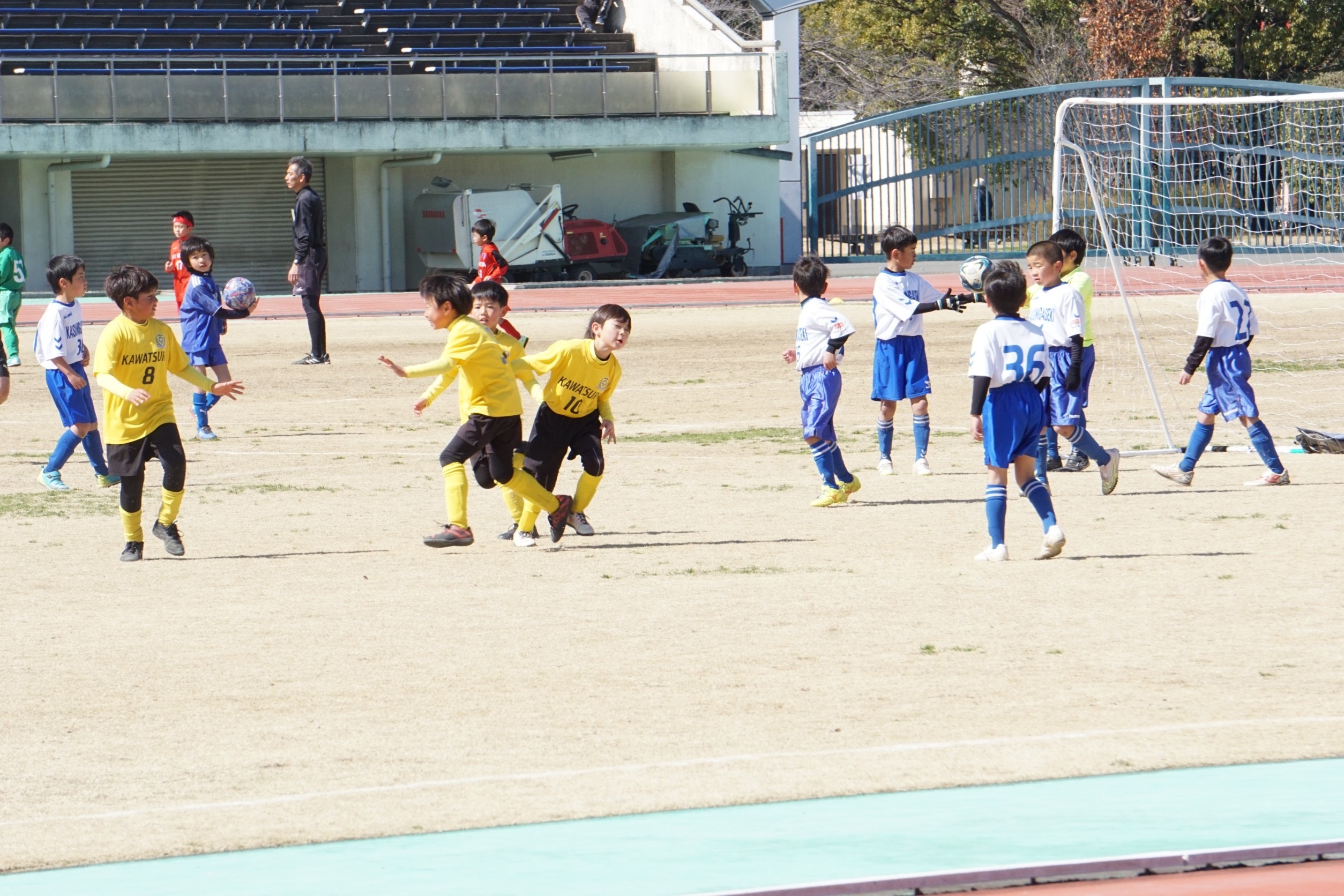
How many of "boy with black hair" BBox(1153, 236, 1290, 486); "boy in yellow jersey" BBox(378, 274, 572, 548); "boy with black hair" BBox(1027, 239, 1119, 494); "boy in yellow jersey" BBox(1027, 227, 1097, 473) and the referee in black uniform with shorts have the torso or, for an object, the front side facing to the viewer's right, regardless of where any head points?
0

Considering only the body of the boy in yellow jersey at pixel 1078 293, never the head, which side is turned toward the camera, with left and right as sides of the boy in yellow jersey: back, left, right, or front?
left

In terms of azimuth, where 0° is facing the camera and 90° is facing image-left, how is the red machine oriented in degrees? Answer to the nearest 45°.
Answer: approximately 270°

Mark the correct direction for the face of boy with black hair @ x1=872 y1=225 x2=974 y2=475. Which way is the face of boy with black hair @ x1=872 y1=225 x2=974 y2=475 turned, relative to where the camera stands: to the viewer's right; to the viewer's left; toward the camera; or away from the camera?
to the viewer's right

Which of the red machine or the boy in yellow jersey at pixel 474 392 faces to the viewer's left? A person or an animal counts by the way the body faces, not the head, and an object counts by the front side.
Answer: the boy in yellow jersey

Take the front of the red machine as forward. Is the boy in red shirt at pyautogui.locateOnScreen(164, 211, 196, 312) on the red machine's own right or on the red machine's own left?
on the red machine's own right

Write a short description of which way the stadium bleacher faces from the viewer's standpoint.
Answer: facing the viewer

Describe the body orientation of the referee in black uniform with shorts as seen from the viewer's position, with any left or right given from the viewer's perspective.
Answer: facing to the left of the viewer

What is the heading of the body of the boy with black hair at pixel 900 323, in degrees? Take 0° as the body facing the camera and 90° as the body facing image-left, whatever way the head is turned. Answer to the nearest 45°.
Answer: approximately 315°

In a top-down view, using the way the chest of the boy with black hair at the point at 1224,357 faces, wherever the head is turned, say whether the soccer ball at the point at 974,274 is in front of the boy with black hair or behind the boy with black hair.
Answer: in front

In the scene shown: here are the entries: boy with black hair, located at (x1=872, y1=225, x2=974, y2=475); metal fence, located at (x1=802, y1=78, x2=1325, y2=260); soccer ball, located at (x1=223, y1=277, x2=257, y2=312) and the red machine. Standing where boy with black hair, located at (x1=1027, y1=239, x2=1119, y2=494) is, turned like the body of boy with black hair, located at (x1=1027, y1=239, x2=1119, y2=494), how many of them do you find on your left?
0

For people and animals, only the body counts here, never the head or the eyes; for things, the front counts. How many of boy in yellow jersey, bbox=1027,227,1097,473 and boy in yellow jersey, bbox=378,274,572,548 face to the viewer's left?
2

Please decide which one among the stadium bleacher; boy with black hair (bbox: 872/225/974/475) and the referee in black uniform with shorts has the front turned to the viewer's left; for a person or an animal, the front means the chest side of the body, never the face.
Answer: the referee in black uniform with shorts

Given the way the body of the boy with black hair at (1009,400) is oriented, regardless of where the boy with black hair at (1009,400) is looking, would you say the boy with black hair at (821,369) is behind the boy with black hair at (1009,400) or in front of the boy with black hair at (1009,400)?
in front

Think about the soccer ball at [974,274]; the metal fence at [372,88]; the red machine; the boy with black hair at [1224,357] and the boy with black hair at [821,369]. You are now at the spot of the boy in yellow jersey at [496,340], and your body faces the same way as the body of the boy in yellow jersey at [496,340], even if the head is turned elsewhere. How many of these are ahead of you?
0

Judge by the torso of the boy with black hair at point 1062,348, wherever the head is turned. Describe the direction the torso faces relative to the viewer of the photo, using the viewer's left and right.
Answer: facing the viewer and to the left of the viewer

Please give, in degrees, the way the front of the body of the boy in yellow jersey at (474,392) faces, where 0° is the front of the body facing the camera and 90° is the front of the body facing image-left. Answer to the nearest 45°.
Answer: approximately 90°

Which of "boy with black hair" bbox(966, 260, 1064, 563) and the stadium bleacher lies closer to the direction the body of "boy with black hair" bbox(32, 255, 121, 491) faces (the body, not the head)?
the boy with black hair
